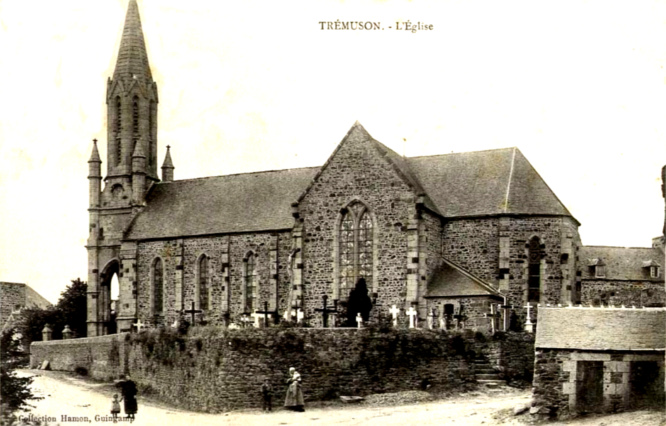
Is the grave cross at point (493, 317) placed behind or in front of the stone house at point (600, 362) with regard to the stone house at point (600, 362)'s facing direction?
behind

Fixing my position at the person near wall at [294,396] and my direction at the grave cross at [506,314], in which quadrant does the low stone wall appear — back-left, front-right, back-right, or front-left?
front-left

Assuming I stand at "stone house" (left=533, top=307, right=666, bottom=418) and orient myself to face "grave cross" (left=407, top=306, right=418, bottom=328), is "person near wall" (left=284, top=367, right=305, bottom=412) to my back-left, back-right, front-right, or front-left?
front-left

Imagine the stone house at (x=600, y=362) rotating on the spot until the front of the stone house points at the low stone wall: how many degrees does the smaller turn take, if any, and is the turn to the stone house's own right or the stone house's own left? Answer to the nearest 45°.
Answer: approximately 135° to the stone house's own right

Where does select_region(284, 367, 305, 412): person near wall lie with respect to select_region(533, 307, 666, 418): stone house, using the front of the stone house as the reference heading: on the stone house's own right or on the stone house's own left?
on the stone house's own right

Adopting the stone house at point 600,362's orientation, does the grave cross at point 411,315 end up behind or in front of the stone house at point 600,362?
behind

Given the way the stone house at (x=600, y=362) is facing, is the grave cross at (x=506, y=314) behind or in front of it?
behind

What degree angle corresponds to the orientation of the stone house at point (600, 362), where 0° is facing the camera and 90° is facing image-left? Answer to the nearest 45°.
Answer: approximately 0°
